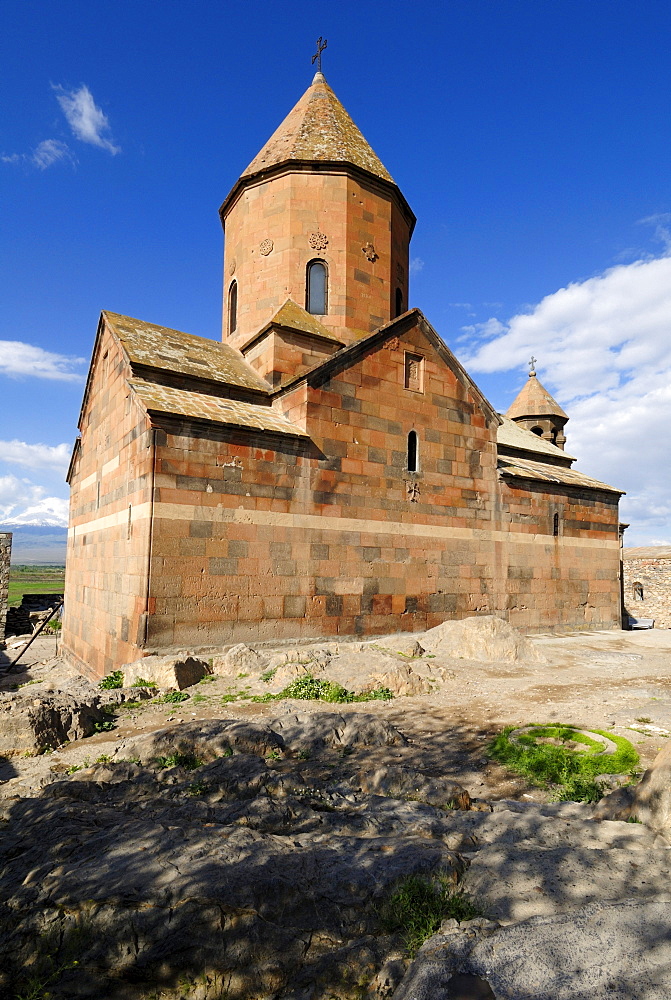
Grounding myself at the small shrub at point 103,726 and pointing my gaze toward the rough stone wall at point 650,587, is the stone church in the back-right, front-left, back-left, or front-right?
front-left

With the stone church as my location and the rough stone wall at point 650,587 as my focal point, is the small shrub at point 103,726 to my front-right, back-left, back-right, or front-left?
back-right

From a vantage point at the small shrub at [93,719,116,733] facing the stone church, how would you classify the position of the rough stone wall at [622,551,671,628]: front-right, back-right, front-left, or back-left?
front-right
